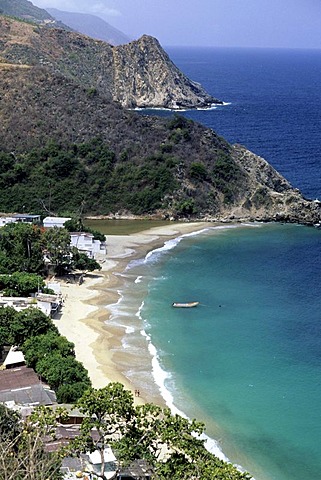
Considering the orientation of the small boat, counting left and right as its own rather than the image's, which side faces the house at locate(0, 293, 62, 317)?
back

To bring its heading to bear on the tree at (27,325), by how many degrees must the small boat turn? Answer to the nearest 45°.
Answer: approximately 135° to its right

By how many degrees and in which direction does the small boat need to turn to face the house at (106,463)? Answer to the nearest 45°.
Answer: approximately 90° to its right

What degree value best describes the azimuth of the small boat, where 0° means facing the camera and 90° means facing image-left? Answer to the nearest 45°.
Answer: approximately 270°

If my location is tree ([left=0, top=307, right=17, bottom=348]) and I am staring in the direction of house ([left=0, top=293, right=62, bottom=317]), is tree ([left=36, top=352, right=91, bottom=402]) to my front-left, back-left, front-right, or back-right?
back-right

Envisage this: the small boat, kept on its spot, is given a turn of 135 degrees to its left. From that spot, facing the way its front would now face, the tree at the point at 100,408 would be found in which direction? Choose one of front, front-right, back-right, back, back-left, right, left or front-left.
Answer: back-left

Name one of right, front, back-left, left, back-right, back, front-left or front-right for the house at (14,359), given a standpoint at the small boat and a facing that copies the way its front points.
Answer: back-right

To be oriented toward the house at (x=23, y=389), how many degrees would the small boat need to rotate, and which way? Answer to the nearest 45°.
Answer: approximately 135° to its right

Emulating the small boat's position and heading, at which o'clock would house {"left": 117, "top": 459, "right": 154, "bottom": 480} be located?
The house is roughly at 3 o'clock from the small boat.

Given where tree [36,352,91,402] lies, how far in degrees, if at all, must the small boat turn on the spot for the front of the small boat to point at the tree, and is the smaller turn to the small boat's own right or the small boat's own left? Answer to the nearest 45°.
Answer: approximately 135° to the small boat's own right
